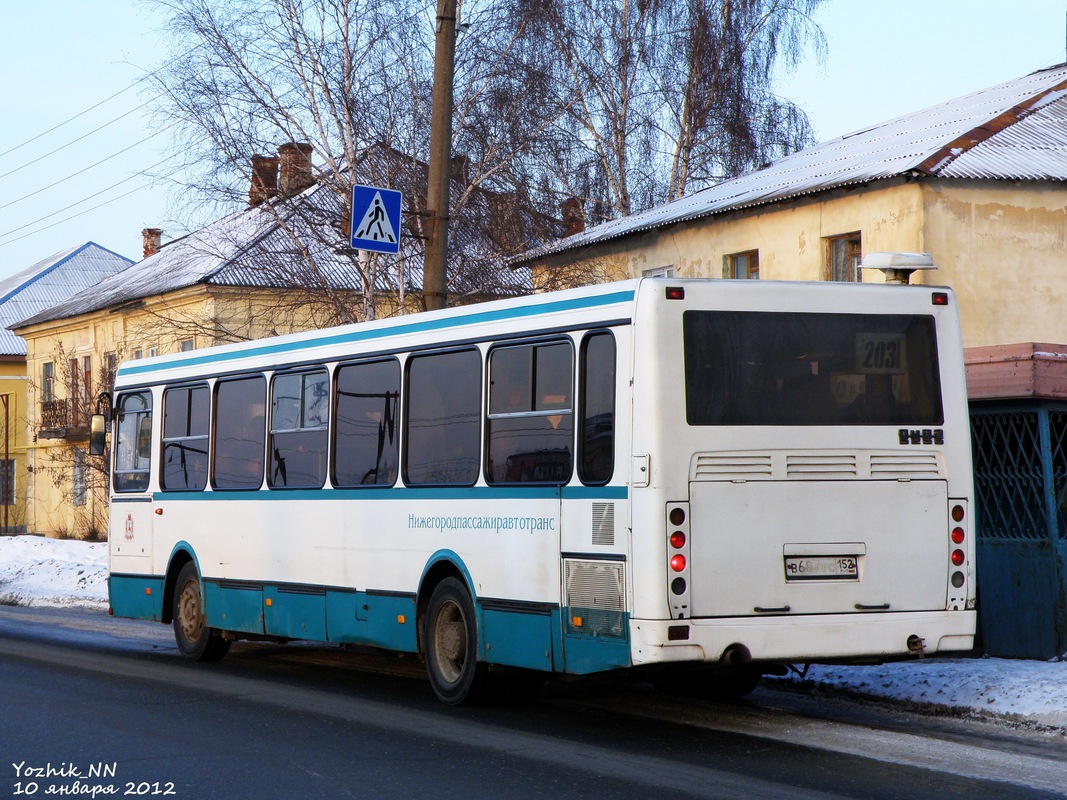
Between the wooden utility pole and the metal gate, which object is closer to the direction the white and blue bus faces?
the wooden utility pole

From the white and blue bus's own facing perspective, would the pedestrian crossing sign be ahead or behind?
ahead

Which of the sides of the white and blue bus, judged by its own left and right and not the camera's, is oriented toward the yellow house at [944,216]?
right

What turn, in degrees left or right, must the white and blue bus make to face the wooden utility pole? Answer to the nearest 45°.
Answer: approximately 45° to its right

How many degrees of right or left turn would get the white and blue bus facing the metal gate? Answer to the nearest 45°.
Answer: approximately 90° to its right

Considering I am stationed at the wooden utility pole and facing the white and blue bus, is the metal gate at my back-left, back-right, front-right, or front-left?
front-left

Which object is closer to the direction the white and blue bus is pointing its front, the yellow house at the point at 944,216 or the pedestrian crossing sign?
the pedestrian crossing sign

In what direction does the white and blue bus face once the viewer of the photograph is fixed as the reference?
facing away from the viewer and to the left of the viewer

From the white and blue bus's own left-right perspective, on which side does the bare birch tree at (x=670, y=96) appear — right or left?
on its right

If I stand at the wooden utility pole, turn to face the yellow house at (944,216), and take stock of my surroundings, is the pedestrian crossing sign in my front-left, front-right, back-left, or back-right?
back-left
